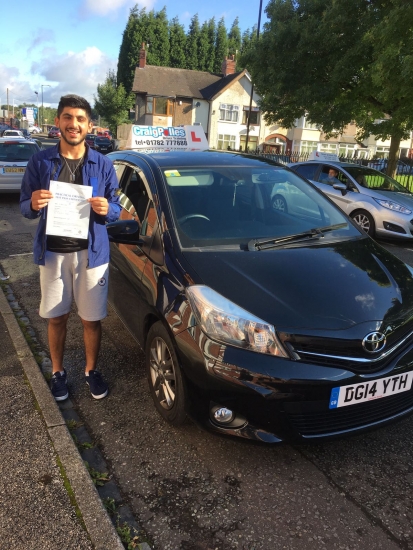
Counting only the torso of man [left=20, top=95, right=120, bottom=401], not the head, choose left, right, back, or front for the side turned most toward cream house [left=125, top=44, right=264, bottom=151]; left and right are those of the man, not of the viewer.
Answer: back

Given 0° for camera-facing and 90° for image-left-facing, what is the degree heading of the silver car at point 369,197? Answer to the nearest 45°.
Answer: approximately 315°

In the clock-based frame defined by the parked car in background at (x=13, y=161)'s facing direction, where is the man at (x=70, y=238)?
The man is roughly at 6 o'clock from the parked car in background.

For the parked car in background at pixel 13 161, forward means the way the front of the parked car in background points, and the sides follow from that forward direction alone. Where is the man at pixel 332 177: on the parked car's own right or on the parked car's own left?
on the parked car's own right

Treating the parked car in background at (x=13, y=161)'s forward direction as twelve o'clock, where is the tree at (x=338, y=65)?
The tree is roughly at 3 o'clock from the parked car in background.

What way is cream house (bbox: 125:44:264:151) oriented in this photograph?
toward the camera

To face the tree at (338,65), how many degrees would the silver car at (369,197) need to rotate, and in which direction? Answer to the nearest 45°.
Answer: approximately 135° to its left

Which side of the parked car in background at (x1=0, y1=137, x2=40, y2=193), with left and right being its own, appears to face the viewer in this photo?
back

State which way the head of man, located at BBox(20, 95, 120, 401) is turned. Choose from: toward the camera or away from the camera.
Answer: toward the camera

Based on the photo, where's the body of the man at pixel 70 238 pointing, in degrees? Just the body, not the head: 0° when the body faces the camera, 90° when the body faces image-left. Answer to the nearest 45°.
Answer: approximately 0°

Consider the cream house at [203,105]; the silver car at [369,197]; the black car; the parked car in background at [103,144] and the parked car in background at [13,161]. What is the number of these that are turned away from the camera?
1

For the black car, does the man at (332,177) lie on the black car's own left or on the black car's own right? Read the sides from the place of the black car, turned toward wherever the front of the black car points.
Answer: on the black car's own left

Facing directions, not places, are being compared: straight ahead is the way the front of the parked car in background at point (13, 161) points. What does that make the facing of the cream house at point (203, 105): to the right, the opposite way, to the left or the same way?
the opposite way

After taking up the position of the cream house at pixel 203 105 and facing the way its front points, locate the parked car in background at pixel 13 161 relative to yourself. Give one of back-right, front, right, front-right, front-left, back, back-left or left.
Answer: front

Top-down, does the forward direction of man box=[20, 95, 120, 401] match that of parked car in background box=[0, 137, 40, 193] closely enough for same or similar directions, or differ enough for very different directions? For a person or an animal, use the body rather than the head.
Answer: very different directions
